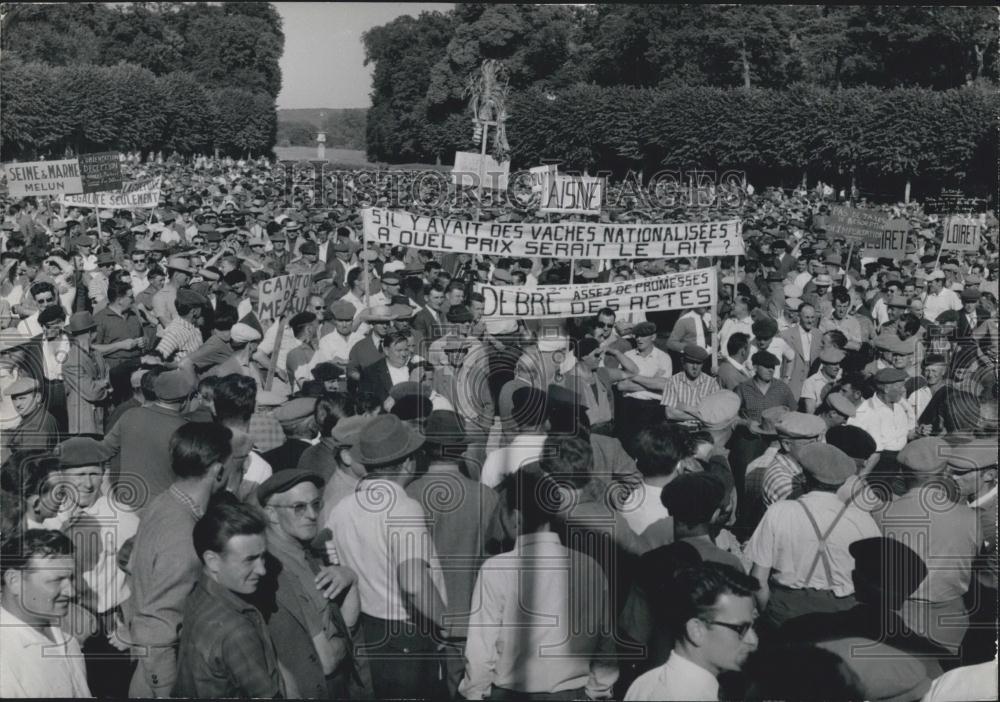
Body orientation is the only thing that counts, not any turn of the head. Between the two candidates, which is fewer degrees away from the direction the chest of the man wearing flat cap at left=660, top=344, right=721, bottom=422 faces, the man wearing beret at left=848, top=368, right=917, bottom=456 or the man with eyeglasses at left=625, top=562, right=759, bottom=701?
the man with eyeglasses

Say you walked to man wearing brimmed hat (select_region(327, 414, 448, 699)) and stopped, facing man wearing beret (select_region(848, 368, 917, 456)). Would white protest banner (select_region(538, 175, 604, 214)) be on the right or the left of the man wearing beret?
left

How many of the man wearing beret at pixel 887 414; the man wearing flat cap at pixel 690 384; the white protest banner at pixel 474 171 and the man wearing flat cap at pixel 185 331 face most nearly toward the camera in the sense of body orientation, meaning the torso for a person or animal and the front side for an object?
3

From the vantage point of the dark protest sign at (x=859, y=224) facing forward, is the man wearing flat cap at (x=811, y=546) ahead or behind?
ahead

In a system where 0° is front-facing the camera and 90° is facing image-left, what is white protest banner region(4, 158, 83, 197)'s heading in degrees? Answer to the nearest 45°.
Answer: approximately 0°

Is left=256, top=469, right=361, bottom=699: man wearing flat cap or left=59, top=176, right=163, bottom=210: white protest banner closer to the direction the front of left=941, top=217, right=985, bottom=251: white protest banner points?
the man wearing flat cap

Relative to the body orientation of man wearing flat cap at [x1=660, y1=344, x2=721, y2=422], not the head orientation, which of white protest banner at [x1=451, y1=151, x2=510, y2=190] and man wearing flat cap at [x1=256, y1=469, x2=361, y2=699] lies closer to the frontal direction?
the man wearing flat cap

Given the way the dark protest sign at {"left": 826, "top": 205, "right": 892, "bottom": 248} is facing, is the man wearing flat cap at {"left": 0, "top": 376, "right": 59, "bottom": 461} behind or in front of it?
in front

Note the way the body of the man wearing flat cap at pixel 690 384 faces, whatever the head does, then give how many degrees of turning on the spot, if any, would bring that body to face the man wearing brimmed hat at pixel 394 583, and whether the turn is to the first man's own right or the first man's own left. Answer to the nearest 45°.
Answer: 0° — they already face them

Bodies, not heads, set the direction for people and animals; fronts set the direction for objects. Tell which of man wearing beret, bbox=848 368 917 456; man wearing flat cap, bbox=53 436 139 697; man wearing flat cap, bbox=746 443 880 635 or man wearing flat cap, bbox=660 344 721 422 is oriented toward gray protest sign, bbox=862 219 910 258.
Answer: man wearing flat cap, bbox=746 443 880 635
